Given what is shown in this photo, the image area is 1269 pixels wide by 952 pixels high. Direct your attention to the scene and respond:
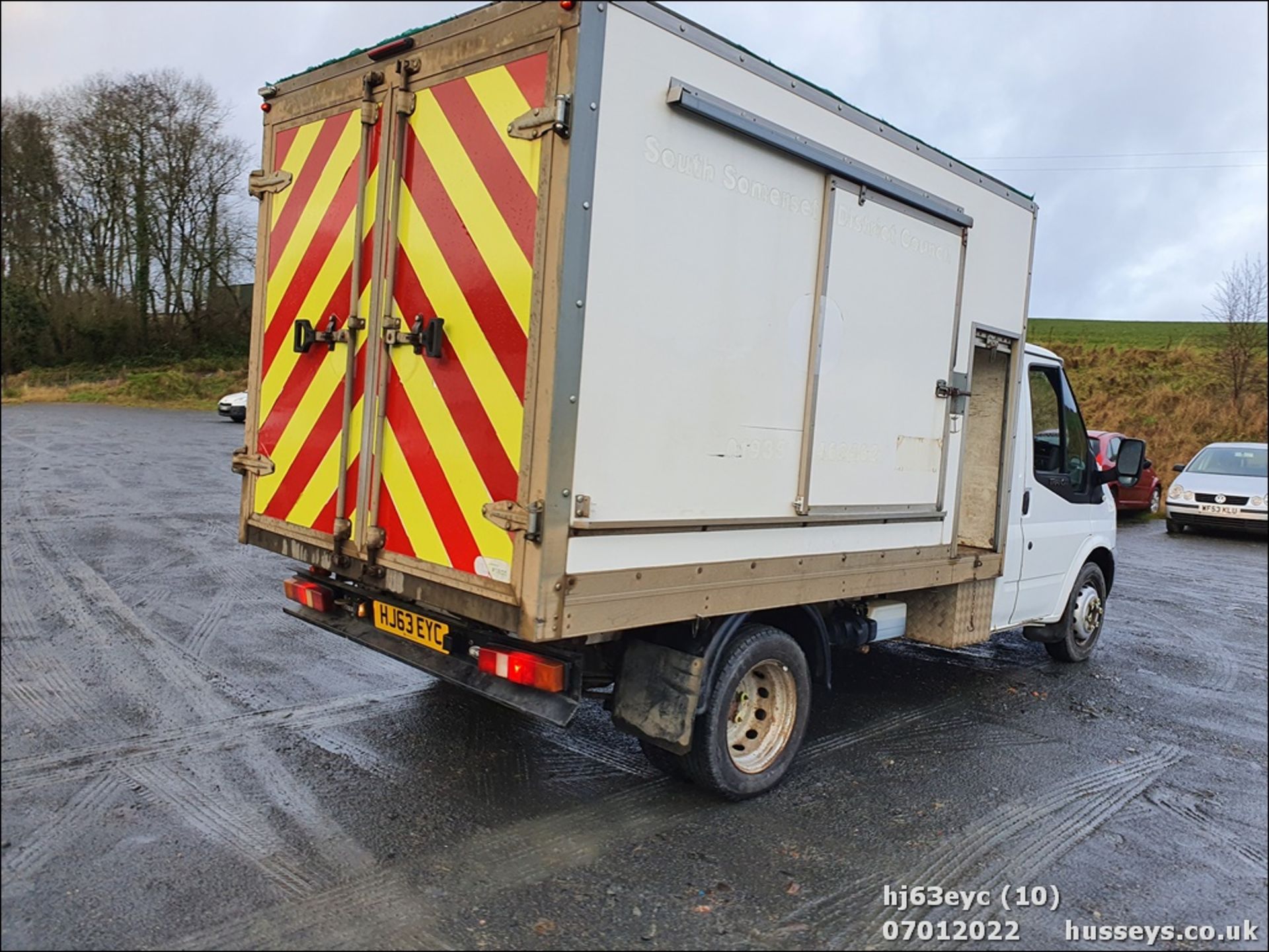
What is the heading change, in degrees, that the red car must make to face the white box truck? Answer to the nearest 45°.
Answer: approximately 135° to its right

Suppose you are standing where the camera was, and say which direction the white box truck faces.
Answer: facing away from the viewer and to the right of the viewer

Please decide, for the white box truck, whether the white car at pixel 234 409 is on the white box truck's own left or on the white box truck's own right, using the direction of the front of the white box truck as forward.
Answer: on the white box truck's own left

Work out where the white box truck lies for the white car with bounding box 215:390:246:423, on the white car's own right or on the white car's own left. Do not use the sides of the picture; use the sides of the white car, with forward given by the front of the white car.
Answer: on the white car's own left

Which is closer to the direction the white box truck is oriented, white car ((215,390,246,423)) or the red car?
the red car

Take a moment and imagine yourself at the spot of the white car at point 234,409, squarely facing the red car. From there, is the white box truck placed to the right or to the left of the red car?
right
